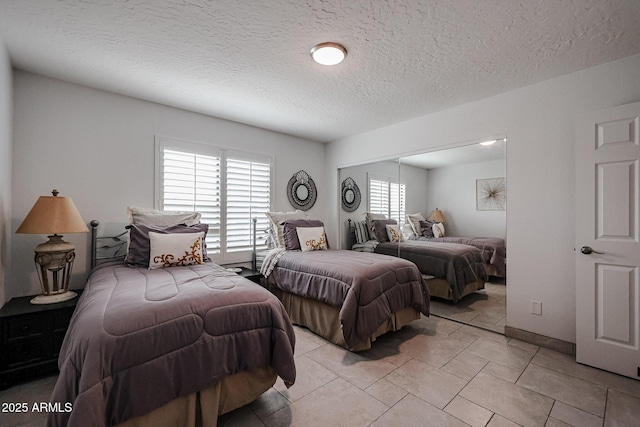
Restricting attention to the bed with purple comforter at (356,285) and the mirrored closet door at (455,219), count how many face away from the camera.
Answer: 0

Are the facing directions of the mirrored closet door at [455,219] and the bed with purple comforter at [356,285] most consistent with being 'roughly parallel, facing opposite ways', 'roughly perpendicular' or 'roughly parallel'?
roughly perpendicular

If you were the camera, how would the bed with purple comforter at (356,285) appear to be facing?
facing the viewer and to the right of the viewer

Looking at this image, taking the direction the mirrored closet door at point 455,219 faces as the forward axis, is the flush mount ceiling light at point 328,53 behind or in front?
in front

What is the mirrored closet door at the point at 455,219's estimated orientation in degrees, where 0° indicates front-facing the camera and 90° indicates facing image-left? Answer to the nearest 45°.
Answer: approximately 45°

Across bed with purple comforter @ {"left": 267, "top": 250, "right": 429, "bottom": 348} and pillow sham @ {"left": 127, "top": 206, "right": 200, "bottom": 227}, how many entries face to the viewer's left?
0

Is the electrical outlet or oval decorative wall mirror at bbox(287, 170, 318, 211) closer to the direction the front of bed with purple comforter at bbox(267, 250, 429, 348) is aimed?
the electrical outlet

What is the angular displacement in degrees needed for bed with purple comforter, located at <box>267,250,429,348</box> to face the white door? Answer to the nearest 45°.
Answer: approximately 45° to its left

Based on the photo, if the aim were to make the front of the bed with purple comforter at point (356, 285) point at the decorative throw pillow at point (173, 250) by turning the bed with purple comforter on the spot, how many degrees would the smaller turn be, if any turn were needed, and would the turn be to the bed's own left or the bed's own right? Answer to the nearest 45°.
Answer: approximately 135° to the bed's own right

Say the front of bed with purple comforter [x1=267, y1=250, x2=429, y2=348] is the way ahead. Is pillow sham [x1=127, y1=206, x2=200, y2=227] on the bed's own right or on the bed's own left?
on the bed's own right

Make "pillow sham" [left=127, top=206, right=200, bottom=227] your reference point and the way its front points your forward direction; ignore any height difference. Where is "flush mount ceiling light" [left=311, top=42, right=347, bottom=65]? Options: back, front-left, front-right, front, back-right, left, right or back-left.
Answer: front-left
